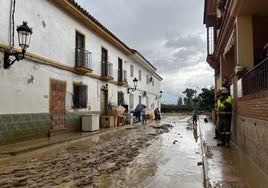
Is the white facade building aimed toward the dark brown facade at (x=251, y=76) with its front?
yes

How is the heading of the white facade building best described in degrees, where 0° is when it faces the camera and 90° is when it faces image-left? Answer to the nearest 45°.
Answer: approximately 315°

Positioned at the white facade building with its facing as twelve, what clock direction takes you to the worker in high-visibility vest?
The worker in high-visibility vest is roughly at 12 o'clock from the white facade building.
